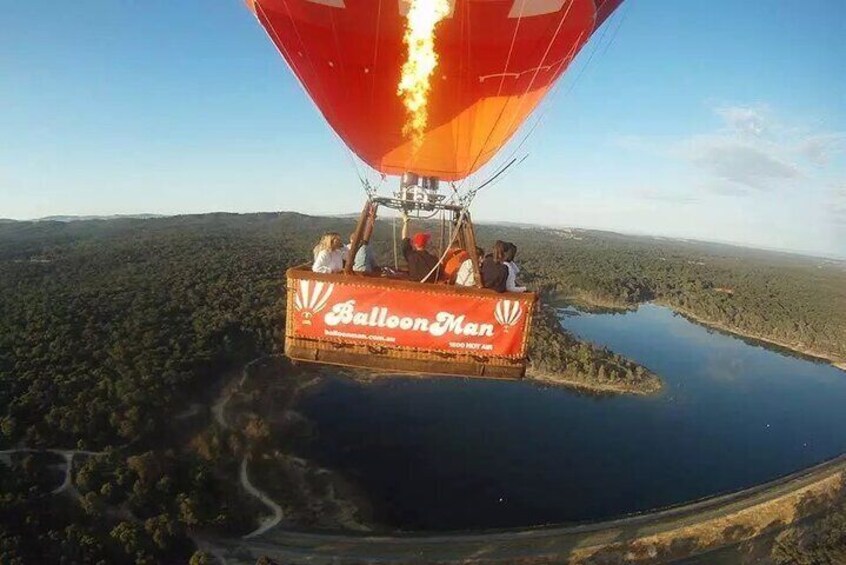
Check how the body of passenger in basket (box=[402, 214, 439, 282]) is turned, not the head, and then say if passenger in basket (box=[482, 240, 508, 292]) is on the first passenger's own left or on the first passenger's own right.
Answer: on the first passenger's own right

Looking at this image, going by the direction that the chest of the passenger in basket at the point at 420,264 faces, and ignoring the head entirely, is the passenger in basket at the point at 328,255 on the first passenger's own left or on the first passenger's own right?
on the first passenger's own left

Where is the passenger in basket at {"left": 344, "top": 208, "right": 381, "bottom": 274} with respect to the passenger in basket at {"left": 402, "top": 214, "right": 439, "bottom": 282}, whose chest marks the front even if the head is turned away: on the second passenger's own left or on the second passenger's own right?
on the second passenger's own left

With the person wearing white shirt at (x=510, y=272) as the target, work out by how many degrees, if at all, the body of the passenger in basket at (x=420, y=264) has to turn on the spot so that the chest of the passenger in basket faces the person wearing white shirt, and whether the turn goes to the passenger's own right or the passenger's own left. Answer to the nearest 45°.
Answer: approximately 90° to the passenger's own right

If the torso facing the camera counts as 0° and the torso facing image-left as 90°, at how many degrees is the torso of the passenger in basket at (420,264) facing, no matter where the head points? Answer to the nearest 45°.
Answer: approximately 180°

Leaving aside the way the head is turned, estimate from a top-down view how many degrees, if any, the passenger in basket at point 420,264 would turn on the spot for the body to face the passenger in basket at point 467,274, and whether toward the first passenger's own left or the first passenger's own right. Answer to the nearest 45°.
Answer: approximately 135° to the first passenger's own right
